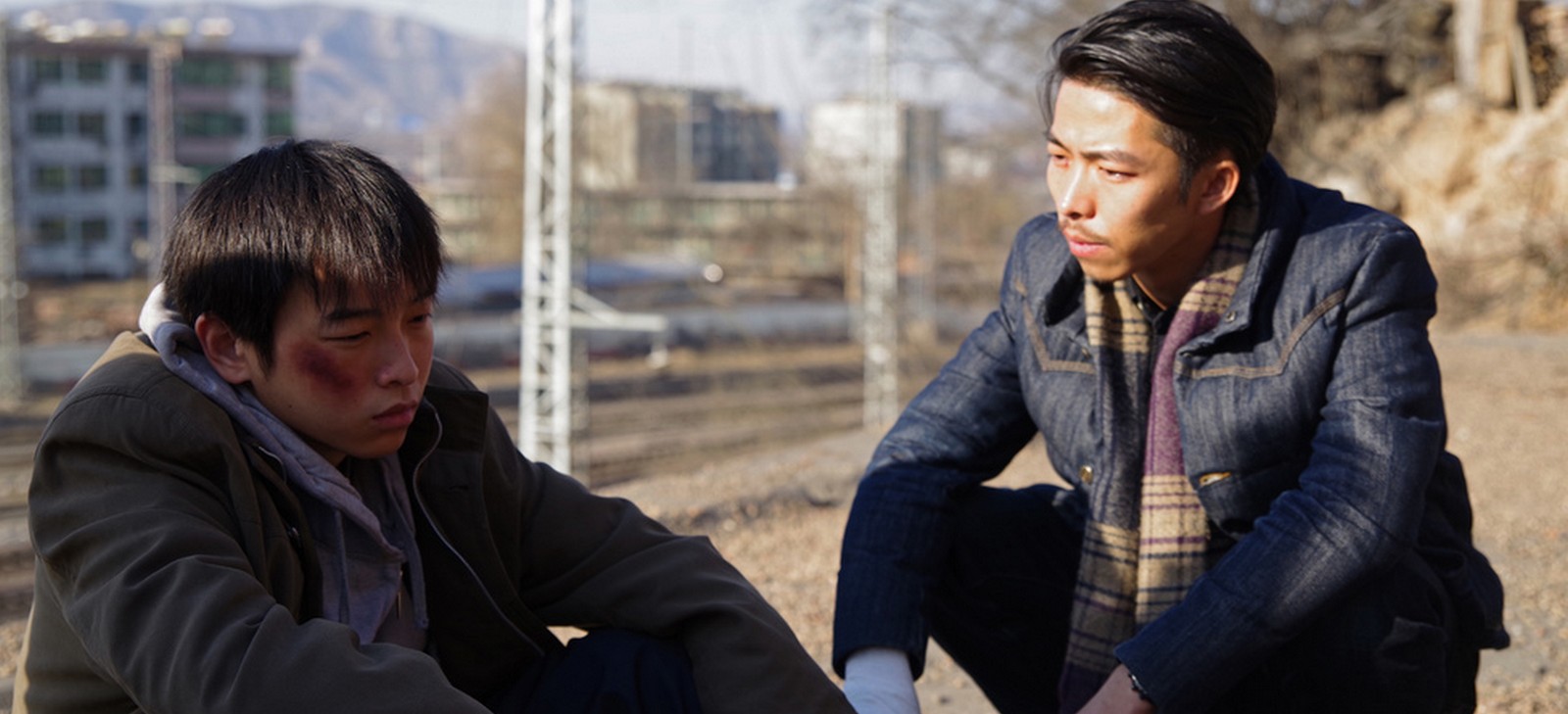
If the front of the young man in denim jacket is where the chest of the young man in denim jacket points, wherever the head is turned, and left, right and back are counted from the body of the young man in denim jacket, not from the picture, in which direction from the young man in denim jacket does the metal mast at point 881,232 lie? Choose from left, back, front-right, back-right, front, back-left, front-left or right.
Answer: back-right

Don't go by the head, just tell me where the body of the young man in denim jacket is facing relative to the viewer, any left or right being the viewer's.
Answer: facing the viewer and to the left of the viewer

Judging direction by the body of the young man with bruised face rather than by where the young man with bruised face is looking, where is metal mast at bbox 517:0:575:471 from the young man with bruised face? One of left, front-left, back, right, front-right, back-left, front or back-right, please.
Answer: back-left

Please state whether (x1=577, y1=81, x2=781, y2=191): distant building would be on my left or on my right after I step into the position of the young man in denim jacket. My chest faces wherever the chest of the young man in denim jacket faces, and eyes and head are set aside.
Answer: on my right

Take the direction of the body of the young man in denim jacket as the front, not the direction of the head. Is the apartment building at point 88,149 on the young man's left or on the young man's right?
on the young man's right

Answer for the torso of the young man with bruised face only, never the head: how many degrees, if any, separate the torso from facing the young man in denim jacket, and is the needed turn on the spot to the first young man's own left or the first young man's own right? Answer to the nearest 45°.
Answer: approximately 45° to the first young man's own left

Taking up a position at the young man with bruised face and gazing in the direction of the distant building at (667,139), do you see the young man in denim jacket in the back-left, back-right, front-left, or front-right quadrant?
front-right

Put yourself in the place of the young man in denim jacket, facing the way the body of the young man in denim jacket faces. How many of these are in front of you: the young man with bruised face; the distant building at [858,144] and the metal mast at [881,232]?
1

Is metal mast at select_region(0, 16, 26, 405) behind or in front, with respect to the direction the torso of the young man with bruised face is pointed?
behind

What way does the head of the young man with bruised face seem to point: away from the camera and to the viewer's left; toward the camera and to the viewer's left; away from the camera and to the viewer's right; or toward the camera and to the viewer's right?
toward the camera and to the viewer's right

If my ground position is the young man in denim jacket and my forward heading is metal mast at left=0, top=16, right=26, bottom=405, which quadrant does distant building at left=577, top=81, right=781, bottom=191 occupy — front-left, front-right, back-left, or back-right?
front-right

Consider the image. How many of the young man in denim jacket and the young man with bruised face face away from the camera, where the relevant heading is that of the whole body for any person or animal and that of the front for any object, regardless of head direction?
0

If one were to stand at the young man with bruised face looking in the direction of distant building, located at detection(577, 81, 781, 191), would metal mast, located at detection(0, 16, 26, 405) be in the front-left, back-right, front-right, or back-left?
front-left

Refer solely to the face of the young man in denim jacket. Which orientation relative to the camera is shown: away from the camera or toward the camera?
toward the camera

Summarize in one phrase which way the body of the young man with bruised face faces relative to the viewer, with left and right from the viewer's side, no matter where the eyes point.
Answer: facing the viewer and to the right of the viewer
